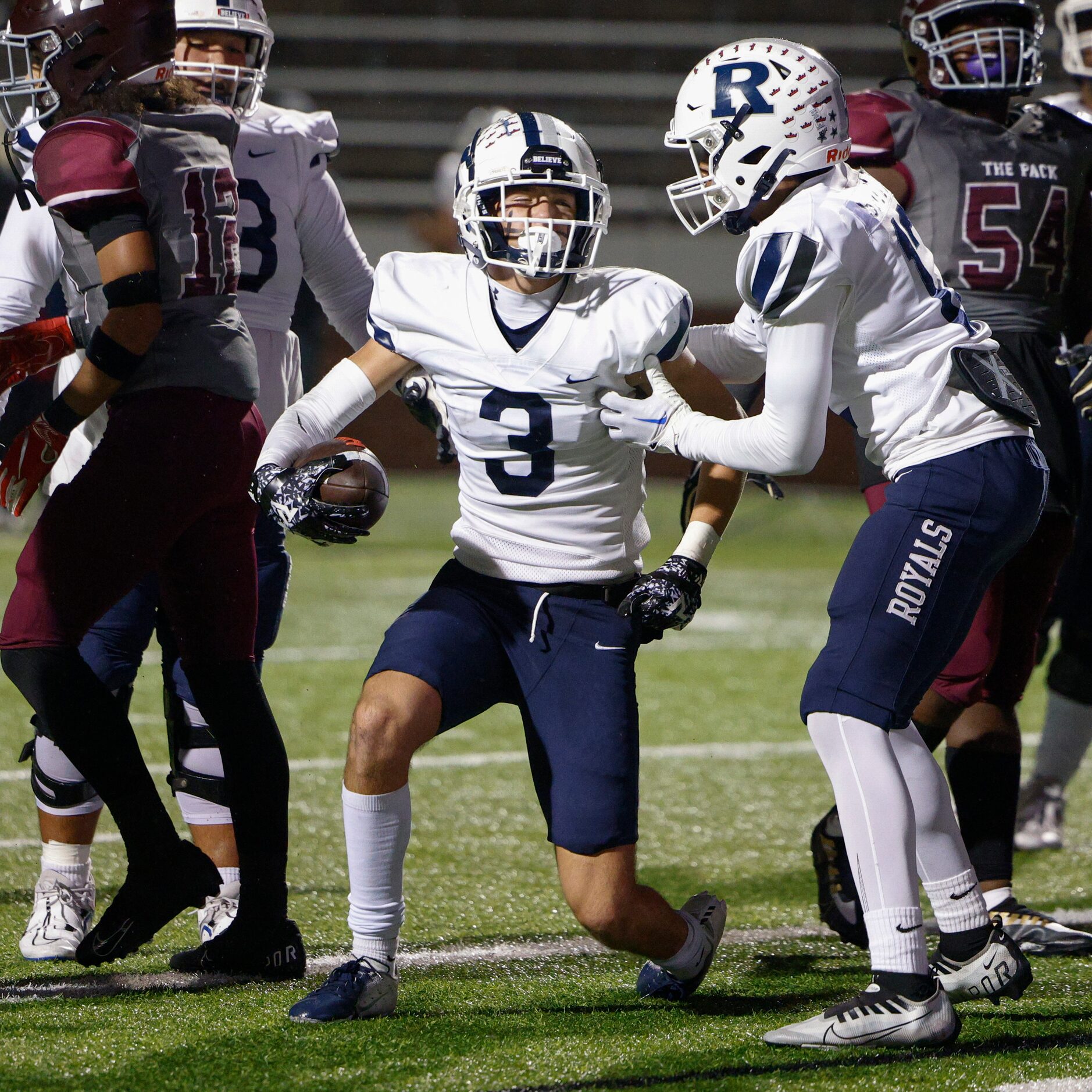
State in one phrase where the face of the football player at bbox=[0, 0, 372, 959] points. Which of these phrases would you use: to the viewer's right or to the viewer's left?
to the viewer's left

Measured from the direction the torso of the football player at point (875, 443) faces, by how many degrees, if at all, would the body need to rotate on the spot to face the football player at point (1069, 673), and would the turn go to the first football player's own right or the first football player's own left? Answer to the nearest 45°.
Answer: approximately 90° to the first football player's own right

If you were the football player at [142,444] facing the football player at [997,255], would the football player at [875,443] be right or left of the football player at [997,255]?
right

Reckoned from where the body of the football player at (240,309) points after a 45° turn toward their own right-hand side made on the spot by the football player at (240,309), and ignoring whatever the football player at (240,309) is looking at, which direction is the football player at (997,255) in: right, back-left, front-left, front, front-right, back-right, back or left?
back-left

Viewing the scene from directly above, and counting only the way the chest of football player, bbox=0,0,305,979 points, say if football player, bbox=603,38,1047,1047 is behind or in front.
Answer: behind

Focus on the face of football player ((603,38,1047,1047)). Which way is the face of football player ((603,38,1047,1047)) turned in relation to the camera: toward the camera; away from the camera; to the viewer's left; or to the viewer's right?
to the viewer's left

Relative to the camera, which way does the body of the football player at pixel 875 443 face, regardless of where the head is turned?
to the viewer's left

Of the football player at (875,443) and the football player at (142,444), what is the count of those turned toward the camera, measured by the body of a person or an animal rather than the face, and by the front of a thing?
0
